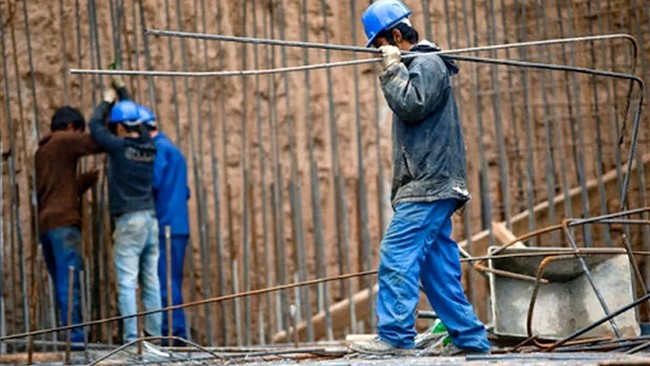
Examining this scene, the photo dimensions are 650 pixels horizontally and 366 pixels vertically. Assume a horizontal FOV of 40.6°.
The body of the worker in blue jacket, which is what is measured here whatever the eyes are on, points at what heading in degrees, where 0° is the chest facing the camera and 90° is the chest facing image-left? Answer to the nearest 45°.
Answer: approximately 135°

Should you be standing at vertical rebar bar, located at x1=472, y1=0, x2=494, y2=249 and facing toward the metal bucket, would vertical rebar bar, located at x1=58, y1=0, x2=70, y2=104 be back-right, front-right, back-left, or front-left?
back-right

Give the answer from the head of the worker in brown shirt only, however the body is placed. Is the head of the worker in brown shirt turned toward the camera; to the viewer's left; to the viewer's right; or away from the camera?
away from the camera

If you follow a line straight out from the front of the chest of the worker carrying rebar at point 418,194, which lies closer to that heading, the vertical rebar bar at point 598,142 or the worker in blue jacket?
the worker in blue jacket

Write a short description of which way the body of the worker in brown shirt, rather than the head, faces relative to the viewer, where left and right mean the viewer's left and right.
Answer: facing away from the viewer and to the right of the viewer

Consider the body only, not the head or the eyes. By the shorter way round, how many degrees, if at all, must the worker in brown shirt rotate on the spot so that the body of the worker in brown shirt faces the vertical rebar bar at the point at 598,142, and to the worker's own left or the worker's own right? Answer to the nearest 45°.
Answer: approximately 45° to the worker's own right

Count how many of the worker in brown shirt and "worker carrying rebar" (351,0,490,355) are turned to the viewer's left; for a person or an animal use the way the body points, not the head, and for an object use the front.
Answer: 1

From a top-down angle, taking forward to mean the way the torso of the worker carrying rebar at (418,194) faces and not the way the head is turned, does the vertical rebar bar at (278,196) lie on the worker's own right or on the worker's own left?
on the worker's own right

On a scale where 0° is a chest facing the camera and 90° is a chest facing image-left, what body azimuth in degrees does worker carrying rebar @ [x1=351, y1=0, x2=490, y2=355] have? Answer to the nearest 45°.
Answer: approximately 90°
